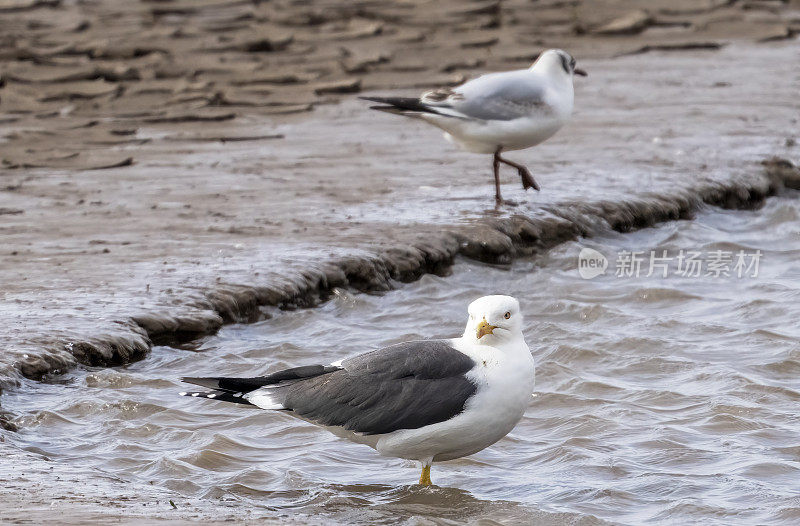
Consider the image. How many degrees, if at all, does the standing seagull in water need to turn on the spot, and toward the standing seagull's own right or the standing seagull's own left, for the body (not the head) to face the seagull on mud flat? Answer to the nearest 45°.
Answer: approximately 90° to the standing seagull's own left

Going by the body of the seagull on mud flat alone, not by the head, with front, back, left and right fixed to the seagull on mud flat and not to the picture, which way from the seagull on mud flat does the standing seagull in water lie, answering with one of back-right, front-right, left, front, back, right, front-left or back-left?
right

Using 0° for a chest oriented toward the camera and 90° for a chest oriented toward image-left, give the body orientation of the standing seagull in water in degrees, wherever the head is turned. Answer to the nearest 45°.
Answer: approximately 270°

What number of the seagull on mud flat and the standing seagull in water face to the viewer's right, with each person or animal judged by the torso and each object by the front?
2

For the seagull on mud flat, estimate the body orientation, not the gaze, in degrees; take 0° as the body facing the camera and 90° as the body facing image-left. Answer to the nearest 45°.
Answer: approximately 270°
